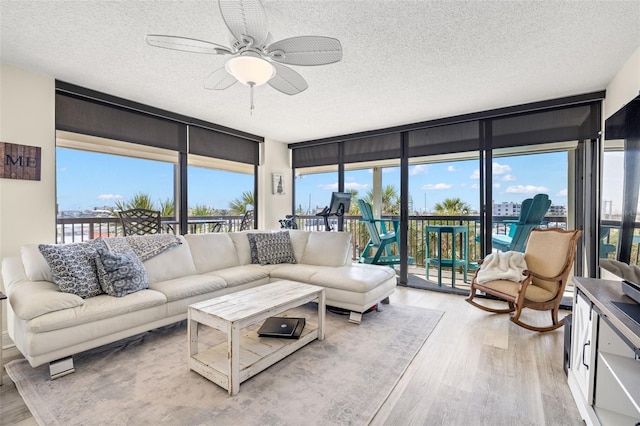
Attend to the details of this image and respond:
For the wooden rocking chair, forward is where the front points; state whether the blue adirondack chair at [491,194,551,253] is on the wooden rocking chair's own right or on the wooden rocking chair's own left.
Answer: on the wooden rocking chair's own right

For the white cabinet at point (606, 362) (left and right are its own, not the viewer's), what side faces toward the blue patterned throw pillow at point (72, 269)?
front

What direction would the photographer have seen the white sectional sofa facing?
facing the viewer and to the right of the viewer

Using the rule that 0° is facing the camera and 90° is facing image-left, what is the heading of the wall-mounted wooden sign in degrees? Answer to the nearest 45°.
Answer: approximately 315°

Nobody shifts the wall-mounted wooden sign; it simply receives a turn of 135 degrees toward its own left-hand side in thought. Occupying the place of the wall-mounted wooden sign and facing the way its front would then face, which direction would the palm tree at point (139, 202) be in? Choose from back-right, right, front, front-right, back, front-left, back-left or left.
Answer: front-right

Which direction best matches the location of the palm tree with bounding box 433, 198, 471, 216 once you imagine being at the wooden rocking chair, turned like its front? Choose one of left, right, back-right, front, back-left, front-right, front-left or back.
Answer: right

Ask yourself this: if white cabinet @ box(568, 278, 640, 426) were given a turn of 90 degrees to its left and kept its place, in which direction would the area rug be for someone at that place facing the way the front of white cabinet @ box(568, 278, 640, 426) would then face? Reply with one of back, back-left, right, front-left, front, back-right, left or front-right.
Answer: right

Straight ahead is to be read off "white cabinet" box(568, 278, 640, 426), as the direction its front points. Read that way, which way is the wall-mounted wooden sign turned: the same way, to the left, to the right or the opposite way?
the opposite way

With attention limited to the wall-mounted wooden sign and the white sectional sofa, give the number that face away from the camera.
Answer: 0

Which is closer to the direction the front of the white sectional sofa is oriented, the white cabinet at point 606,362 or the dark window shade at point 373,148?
the white cabinet

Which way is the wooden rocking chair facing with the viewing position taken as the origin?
facing the viewer and to the left of the viewer

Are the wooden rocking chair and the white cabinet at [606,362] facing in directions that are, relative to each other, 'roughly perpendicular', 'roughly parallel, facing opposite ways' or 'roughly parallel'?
roughly parallel

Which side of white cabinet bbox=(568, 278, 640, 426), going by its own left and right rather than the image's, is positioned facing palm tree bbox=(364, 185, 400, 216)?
right

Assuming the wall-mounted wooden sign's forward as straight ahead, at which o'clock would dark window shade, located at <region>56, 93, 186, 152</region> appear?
The dark window shade is roughly at 10 o'clock from the wall-mounted wooden sign.
